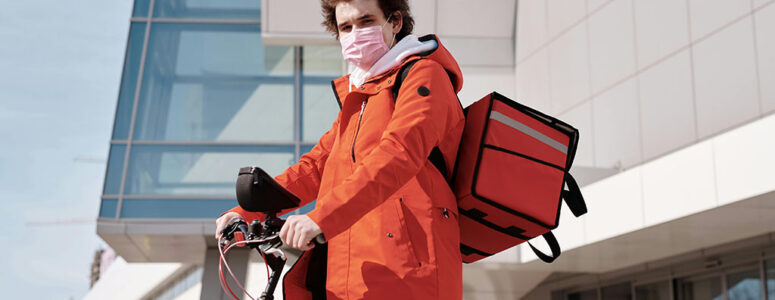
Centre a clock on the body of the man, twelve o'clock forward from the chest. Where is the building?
The building is roughly at 5 o'clock from the man.

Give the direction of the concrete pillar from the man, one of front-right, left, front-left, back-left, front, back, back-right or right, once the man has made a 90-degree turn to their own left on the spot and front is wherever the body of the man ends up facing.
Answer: back-left

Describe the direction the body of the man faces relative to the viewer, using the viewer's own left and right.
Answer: facing the viewer and to the left of the viewer
